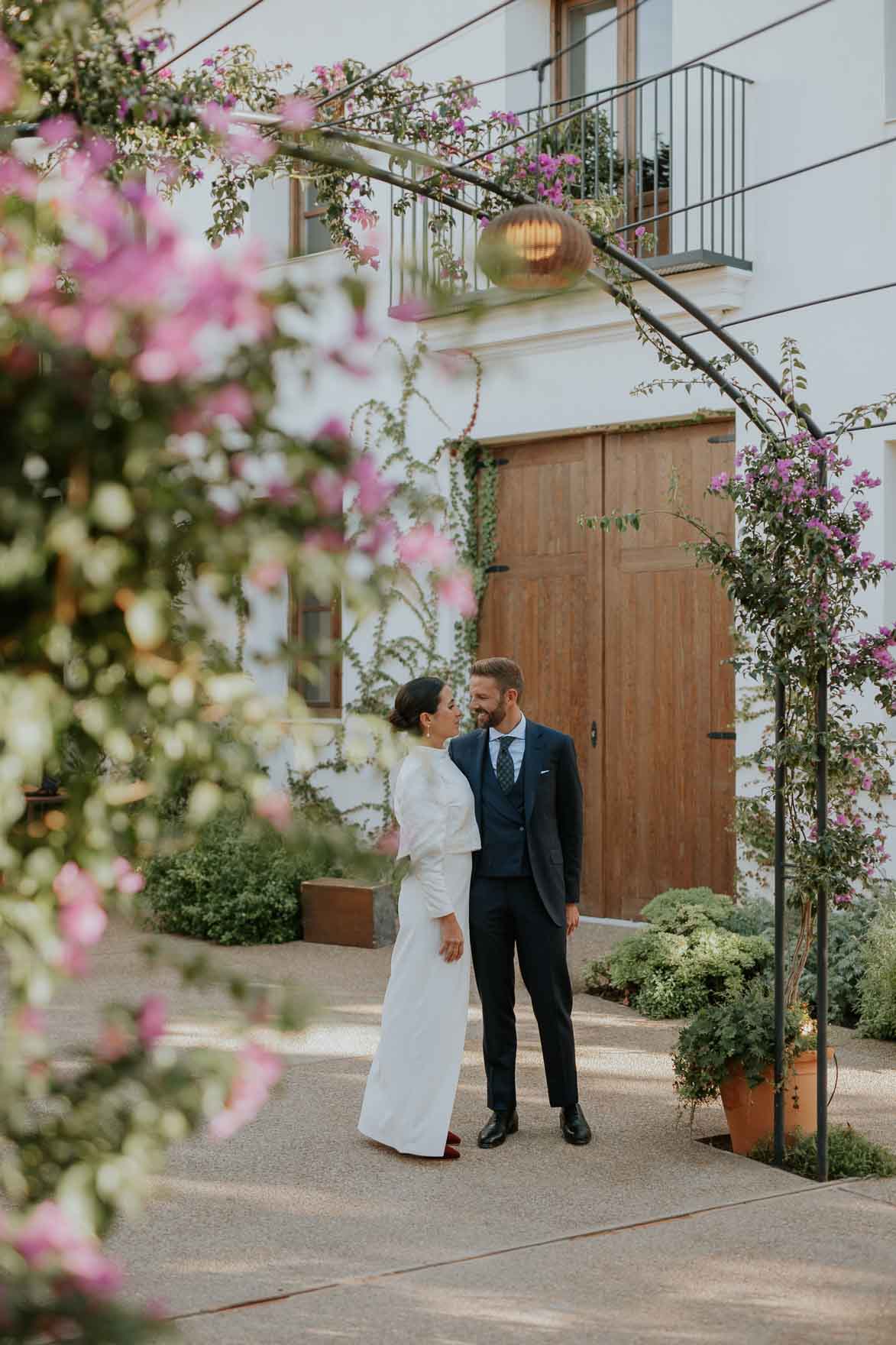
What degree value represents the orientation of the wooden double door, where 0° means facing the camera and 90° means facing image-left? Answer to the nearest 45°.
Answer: approximately 45°

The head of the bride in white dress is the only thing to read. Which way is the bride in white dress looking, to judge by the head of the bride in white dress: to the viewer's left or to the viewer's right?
to the viewer's right

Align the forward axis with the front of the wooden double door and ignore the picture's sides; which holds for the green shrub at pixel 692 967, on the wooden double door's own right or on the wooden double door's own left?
on the wooden double door's own left

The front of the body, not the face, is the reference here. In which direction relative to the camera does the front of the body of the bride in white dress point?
to the viewer's right

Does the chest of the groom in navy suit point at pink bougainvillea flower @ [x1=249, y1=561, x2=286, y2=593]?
yes

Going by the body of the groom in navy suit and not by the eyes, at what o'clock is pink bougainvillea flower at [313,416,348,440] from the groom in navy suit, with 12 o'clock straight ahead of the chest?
The pink bougainvillea flower is roughly at 12 o'clock from the groom in navy suit.

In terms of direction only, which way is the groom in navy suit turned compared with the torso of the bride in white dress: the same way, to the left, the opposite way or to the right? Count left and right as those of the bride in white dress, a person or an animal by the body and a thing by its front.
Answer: to the right

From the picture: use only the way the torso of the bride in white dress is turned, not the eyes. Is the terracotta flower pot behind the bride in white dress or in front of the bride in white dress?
in front

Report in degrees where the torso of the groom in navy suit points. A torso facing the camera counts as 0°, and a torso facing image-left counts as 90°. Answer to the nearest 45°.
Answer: approximately 0°

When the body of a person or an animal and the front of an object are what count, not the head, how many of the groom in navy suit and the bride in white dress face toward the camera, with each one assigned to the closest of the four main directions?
1
